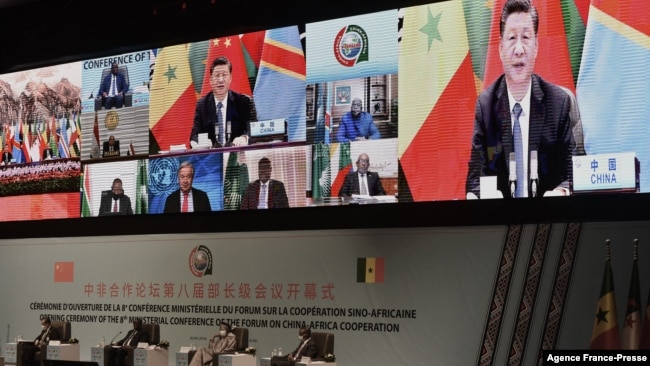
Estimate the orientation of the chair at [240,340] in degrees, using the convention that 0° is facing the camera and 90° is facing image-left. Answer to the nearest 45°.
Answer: approximately 45°

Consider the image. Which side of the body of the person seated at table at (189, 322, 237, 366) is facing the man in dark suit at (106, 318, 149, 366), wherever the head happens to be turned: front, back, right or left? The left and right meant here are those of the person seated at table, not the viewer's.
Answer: right

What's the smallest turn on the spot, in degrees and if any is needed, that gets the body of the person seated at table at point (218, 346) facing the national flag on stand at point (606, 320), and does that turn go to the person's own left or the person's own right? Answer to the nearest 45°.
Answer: approximately 90° to the person's own left

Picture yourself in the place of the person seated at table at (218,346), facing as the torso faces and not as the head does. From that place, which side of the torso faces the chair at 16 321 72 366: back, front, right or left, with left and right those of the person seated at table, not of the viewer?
right

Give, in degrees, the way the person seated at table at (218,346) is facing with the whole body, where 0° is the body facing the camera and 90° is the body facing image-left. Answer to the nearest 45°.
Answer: approximately 45°

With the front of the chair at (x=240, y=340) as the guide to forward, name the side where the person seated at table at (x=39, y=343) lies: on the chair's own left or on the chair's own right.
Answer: on the chair's own right

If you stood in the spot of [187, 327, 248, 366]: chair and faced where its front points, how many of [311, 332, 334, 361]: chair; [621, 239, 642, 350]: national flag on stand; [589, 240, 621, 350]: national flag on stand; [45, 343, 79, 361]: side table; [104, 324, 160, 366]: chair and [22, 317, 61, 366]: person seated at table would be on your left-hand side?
3
